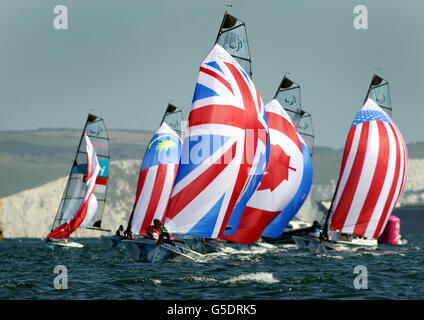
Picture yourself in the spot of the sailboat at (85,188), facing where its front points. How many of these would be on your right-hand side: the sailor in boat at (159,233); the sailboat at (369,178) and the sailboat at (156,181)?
0

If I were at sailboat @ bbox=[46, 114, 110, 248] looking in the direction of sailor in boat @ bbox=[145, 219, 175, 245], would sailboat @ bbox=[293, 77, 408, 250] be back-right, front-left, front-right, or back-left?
front-left

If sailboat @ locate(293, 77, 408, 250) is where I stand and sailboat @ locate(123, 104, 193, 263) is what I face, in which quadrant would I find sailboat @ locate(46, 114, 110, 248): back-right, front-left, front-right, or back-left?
front-right

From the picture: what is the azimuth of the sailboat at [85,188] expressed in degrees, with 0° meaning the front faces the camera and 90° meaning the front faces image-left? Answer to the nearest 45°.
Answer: approximately 45°

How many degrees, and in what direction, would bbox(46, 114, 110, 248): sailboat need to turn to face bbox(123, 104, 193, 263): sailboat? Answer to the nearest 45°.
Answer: approximately 45° to its left

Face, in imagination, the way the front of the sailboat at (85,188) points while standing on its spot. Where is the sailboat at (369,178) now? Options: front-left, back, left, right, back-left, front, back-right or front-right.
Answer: left

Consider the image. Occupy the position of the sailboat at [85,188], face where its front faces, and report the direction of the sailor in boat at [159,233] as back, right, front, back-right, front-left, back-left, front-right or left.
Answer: front-left
